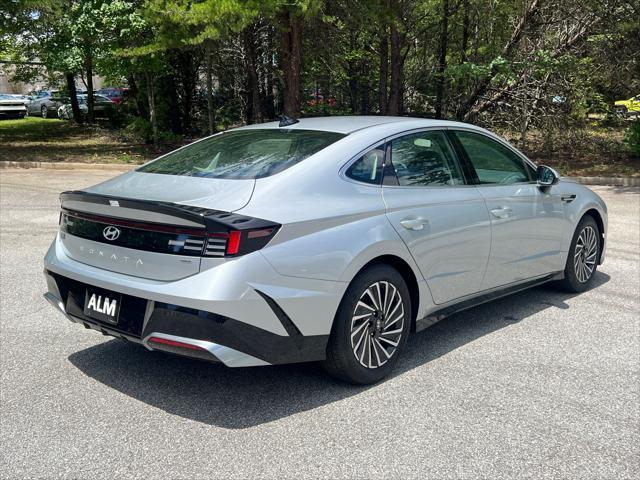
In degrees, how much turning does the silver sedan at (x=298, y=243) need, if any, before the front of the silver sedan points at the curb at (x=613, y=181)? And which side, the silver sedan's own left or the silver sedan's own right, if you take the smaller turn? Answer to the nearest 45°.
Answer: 0° — it already faces it

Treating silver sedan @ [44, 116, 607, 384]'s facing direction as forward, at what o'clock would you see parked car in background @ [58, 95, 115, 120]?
The parked car in background is roughly at 10 o'clock from the silver sedan.

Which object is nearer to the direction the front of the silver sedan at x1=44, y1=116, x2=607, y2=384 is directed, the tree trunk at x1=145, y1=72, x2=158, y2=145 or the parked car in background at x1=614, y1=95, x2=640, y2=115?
the parked car in background

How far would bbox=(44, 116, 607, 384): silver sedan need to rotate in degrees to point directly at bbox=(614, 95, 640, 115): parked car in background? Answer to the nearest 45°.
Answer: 0° — it already faces it

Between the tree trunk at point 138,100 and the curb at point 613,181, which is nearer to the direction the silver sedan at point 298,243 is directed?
the curb

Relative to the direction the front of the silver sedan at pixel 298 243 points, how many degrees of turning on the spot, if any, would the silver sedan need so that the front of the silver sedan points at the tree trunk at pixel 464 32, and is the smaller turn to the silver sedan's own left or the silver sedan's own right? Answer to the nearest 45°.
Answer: approximately 45° to the silver sedan's own left

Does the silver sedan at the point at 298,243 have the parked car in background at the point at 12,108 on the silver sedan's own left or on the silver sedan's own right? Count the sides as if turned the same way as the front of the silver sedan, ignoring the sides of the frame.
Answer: on the silver sedan's own left

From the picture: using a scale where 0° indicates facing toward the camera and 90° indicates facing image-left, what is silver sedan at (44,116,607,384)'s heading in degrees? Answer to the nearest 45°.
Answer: approximately 225°

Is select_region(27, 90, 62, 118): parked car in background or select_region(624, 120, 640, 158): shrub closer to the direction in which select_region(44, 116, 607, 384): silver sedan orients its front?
the shrub

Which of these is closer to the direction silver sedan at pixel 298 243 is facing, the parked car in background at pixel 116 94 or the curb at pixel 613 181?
the curb

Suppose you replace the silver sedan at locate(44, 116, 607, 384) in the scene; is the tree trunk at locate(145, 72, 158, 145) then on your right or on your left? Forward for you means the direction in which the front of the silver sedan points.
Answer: on your left

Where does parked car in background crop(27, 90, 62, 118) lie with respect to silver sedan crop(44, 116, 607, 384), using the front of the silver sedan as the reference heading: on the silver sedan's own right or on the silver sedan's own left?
on the silver sedan's own left

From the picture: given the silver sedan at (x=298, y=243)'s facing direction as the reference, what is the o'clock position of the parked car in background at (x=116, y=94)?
The parked car in background is roughly at 10 o'clock from the silver sedan.
